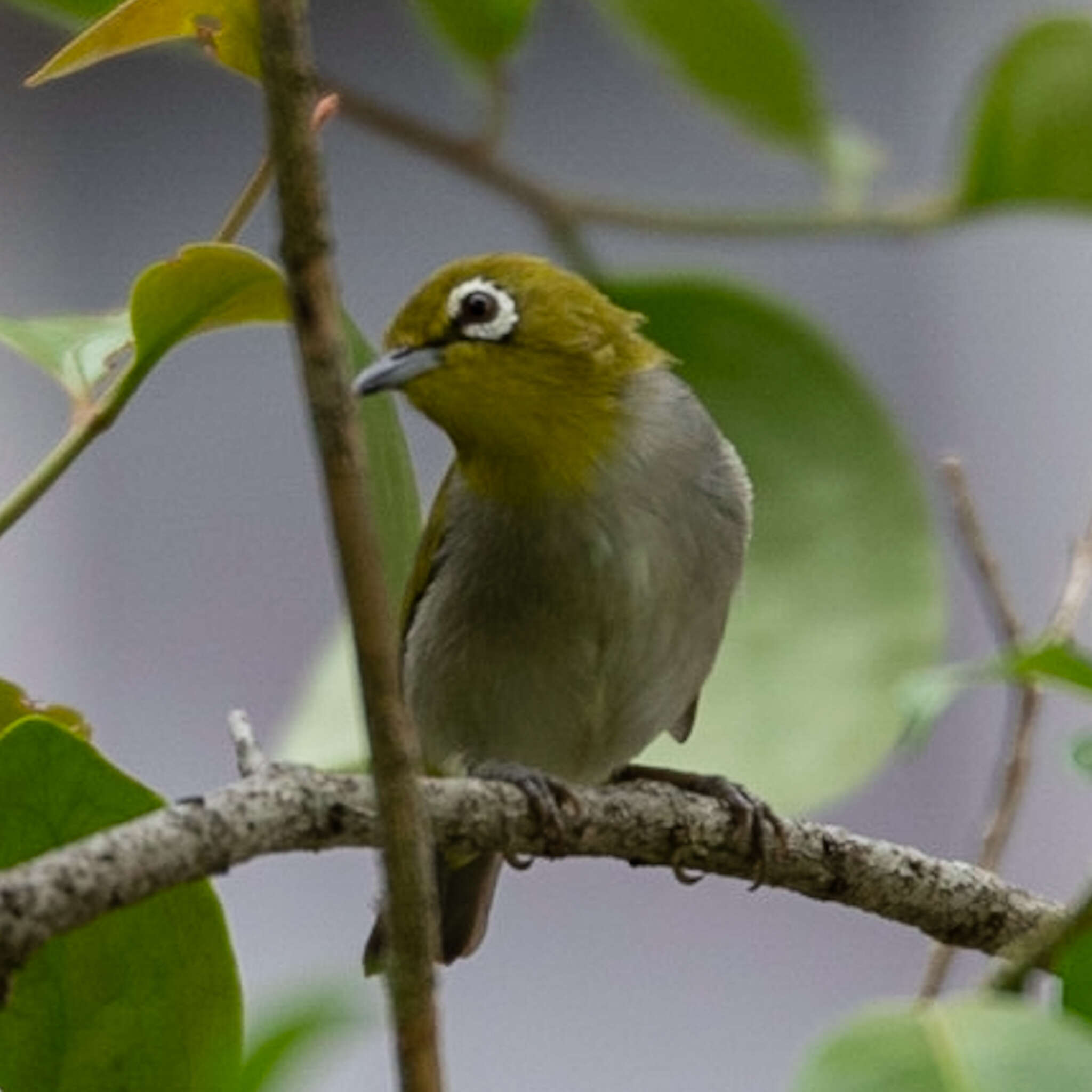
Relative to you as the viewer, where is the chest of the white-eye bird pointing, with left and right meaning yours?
facing the viewer

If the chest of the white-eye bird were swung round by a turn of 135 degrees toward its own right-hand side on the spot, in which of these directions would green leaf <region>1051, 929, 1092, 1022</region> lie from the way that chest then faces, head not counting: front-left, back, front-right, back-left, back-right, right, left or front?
back-right

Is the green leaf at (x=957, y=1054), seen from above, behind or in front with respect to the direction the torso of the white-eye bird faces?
in front

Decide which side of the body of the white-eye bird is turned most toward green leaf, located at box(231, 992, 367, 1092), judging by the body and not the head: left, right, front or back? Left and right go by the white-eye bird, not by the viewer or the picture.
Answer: right
